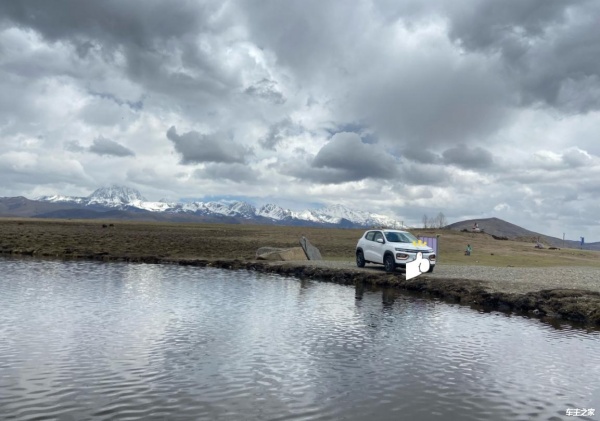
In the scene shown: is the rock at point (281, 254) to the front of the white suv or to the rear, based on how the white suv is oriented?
to the rear

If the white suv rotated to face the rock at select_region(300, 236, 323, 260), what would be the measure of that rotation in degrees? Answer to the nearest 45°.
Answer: approximately 180°

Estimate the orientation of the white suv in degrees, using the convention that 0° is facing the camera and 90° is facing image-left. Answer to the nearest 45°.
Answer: approximately 315°
